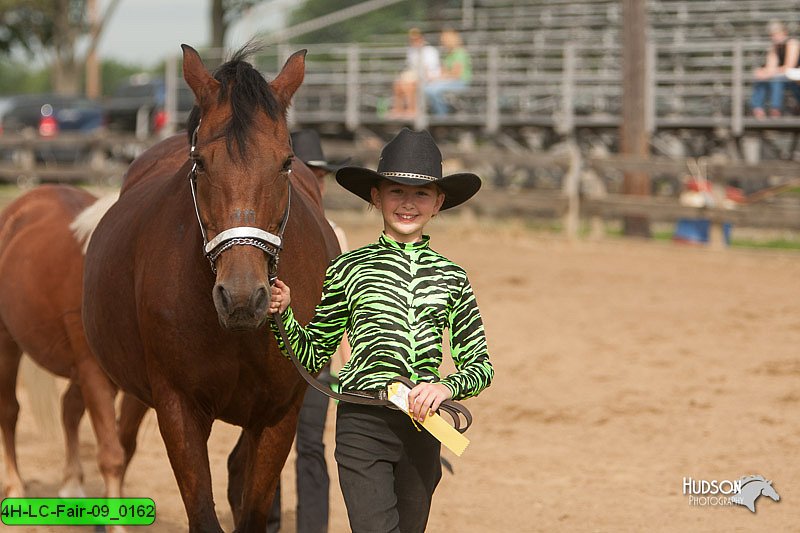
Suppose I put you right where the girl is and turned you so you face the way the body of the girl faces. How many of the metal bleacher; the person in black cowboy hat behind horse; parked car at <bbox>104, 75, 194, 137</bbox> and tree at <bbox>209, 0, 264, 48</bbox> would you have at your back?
4

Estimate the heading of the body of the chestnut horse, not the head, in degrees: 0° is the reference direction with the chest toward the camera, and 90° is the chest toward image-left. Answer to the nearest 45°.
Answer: approximately 270°

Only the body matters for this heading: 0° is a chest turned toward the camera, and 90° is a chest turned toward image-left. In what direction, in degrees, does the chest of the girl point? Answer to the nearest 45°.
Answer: approximately 0°

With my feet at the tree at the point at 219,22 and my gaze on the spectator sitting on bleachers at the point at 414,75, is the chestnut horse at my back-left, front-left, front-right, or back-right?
front-right

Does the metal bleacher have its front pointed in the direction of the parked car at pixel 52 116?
no

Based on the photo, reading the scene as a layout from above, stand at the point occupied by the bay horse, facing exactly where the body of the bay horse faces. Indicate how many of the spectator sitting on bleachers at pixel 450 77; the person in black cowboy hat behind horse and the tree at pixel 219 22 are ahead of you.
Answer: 0

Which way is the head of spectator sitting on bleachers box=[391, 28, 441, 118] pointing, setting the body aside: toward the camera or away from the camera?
toward the camera

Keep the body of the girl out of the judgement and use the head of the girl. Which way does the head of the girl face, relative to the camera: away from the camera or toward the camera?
toward the camera

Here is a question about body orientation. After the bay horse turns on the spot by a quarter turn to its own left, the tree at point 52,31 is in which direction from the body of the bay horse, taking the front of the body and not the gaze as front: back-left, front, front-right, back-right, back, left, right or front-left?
left

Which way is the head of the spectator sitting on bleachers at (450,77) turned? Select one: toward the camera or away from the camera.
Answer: toward the camera

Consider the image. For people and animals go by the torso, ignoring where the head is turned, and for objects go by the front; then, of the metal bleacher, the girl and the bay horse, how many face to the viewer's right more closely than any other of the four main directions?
0

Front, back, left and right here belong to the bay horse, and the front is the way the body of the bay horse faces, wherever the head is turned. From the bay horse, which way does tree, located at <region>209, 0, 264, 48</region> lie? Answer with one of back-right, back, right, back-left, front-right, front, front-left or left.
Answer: back

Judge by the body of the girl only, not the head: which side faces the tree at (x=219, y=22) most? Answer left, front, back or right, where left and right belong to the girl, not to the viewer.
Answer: back

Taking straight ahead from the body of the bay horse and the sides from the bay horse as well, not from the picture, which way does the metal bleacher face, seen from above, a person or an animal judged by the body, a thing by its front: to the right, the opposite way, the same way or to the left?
the same way

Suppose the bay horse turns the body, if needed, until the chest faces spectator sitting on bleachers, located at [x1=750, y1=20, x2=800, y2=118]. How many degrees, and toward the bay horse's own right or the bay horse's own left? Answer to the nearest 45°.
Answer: approximately 135° to the bay horse's own left

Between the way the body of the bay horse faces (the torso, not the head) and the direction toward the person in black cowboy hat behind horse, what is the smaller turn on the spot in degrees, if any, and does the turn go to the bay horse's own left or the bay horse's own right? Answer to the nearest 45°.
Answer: approximately 180°

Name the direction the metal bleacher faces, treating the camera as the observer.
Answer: facing the viewer
